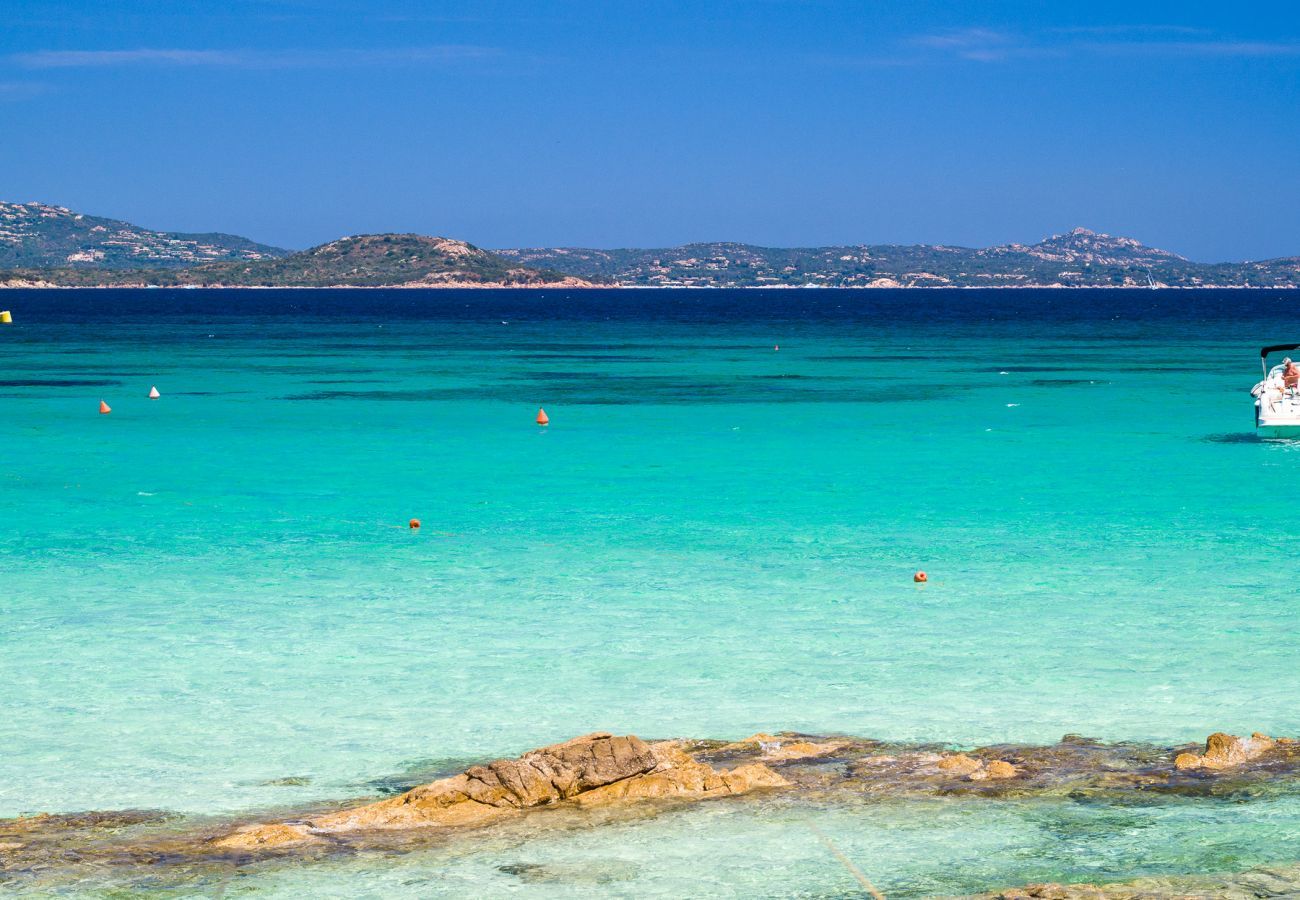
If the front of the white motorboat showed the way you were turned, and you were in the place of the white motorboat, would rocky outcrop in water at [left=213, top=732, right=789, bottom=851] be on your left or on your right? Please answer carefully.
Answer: on your right

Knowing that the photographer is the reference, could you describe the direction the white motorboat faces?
facing to the right of the viewer

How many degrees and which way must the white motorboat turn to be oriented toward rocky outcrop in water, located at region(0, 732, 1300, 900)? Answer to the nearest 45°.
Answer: approximately 90° to its right

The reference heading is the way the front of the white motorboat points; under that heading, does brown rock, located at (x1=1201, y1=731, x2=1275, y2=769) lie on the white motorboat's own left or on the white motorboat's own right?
on the white motorboat's own right

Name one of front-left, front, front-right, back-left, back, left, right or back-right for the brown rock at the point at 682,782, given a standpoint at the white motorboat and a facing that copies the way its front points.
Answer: right

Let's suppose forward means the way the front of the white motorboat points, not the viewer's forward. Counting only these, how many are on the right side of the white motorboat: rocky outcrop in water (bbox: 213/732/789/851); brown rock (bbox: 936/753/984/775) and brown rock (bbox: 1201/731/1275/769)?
3
